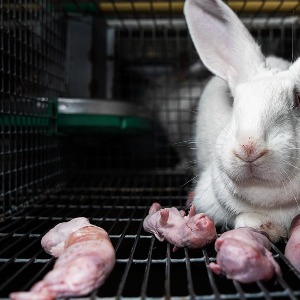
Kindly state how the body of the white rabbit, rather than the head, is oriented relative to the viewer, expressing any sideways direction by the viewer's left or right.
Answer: facing the viewer

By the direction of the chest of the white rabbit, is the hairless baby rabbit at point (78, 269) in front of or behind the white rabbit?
in front
